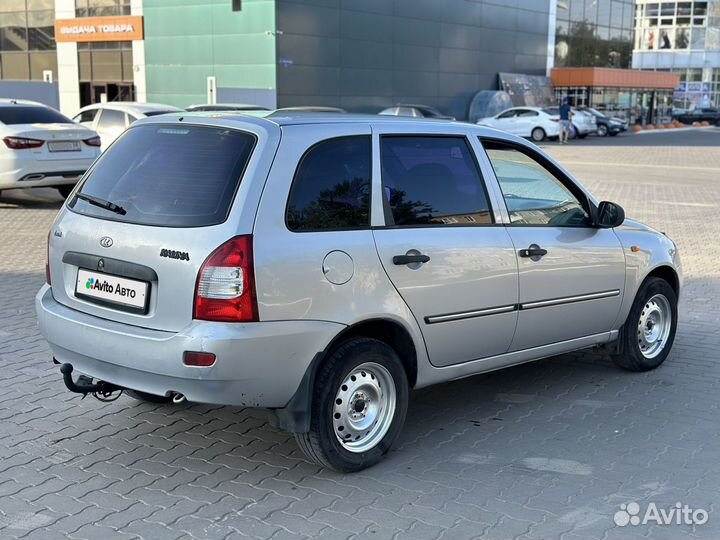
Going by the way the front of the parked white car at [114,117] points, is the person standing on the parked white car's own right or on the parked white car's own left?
on the parked white car's own right

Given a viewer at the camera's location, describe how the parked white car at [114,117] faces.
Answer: facing away from the viewer and to the left of the viewer

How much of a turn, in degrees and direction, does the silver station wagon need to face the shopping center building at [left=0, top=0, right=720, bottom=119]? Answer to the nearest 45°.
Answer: approximately 45° to its left

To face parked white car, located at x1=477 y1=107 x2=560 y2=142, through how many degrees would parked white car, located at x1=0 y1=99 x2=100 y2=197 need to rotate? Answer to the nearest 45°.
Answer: approximately 90° to its right

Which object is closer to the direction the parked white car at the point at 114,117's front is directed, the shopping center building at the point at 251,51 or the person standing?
the shopping center building

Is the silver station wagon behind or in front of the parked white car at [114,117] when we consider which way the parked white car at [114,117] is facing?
behind

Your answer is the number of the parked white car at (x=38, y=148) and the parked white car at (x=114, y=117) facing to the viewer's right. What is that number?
0

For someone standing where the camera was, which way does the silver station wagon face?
facing away from the viewer and to the right of the viewer

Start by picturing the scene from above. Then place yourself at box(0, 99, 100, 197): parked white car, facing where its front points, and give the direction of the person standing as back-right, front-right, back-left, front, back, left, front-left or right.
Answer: right

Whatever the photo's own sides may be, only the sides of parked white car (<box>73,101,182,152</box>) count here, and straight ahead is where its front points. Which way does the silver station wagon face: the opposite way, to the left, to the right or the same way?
to the right

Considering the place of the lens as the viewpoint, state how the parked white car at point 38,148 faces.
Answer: facing away from the viewer and to the left of the viewer

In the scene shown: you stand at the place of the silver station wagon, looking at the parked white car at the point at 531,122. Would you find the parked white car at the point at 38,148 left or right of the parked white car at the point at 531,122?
left

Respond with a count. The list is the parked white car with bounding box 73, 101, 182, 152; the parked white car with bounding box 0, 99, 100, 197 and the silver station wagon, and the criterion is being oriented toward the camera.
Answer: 0

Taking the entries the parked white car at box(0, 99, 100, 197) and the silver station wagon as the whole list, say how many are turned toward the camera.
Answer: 0

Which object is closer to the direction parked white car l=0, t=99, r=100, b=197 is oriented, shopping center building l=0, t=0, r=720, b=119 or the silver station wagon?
the shopping center building

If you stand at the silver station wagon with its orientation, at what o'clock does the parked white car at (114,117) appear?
The parked white car is roughly at 10 o'clock from the silver station wagon.
